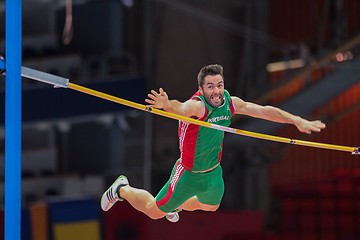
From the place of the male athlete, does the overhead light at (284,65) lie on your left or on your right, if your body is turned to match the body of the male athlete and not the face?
on your left

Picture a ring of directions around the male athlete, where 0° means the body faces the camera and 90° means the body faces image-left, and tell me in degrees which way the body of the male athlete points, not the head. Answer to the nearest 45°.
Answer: approximately 315°

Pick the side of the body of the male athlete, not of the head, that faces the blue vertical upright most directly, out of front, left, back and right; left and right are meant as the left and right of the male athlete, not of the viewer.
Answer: right
